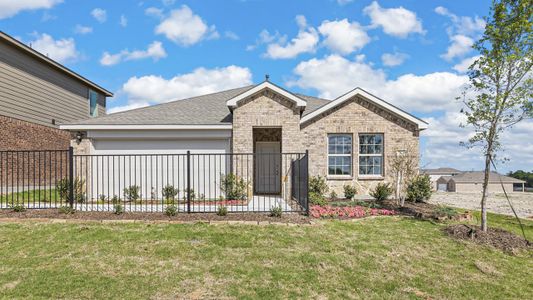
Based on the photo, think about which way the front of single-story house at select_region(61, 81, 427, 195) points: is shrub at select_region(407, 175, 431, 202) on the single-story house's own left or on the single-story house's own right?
on the single-story house's own left

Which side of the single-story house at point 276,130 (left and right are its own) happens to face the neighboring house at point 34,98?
right

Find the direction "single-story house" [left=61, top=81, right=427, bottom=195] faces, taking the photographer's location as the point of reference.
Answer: facing the viewer

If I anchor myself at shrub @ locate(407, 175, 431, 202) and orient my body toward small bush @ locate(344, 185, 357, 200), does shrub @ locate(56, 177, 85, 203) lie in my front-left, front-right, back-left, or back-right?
front-left

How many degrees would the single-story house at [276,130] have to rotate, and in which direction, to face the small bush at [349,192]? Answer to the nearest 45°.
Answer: approximately 90° to its left

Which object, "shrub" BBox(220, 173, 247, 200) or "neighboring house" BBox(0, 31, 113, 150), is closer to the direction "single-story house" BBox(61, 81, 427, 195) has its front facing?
the shrub

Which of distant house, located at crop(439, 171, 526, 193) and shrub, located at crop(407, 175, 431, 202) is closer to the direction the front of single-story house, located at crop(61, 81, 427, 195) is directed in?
the shrub
